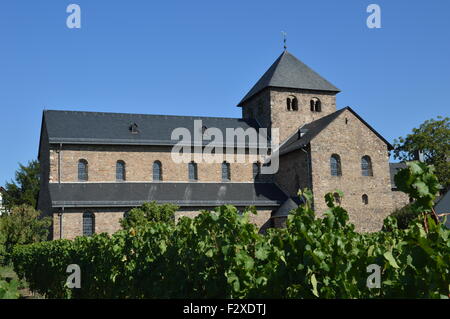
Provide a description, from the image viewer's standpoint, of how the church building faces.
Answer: facing to the left of the viewer
